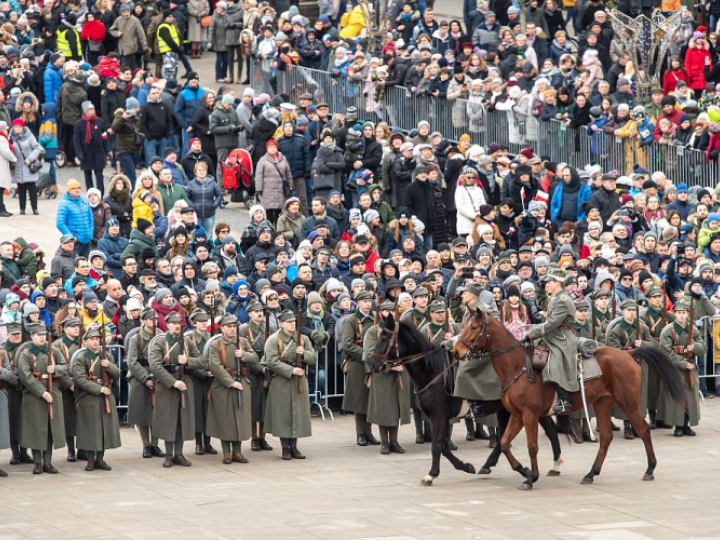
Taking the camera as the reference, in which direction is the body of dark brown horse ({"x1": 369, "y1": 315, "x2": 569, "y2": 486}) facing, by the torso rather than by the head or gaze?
to the viewer's left

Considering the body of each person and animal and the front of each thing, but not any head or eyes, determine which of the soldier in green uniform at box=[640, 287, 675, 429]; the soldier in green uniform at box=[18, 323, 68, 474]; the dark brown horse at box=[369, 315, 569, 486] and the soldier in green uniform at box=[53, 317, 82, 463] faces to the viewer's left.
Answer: the dark brown horse

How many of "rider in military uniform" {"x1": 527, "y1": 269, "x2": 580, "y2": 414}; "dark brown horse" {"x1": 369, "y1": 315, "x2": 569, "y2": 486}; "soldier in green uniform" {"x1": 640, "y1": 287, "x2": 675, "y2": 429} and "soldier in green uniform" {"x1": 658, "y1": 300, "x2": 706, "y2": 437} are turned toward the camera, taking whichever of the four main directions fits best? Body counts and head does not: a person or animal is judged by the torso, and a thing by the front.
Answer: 2

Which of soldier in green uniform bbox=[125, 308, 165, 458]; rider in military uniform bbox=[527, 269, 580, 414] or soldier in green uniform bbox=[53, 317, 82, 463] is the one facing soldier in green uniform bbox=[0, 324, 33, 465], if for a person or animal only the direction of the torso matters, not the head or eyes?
the rider in military uniform

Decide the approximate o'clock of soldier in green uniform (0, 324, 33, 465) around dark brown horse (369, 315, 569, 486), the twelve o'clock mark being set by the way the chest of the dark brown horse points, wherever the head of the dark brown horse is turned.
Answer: The soldier in green uniform is roughly at 12 o'clock from the dark brown horse.

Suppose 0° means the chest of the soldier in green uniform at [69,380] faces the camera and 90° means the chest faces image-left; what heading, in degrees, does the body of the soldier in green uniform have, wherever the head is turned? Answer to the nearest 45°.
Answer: approximately 315°

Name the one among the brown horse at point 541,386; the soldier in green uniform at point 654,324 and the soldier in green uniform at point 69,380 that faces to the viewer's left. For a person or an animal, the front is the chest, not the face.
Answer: the brown horse

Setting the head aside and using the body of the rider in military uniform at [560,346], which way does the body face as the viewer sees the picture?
to the viewer's left

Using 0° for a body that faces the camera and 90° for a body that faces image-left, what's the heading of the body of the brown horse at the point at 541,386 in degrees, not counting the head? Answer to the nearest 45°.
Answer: approximately 90°

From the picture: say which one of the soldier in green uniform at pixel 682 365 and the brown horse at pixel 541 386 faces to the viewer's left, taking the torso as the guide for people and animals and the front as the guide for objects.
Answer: the brown horse

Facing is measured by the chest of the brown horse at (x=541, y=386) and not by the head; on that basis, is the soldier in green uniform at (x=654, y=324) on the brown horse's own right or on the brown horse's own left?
on the brown horse's own right
